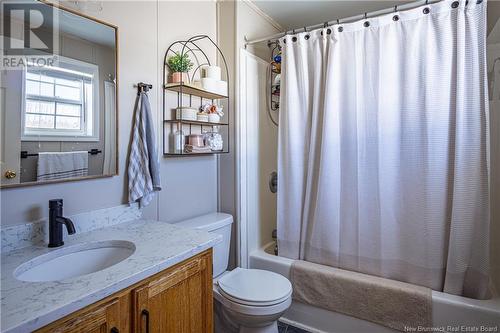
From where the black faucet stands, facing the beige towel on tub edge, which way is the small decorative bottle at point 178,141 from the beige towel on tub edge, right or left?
left

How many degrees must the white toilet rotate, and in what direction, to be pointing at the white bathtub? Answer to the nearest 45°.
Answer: approximately 45° to its left

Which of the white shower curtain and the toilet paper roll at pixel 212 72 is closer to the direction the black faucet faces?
the white shower curtain

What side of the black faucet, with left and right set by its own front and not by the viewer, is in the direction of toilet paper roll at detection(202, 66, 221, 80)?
left

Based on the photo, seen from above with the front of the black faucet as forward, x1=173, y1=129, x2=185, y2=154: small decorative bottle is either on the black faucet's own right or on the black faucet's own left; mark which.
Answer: on the black faucet's own left

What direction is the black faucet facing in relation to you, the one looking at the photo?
facing the viewer and to the right of the viewer

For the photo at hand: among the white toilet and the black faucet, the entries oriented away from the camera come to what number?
0
